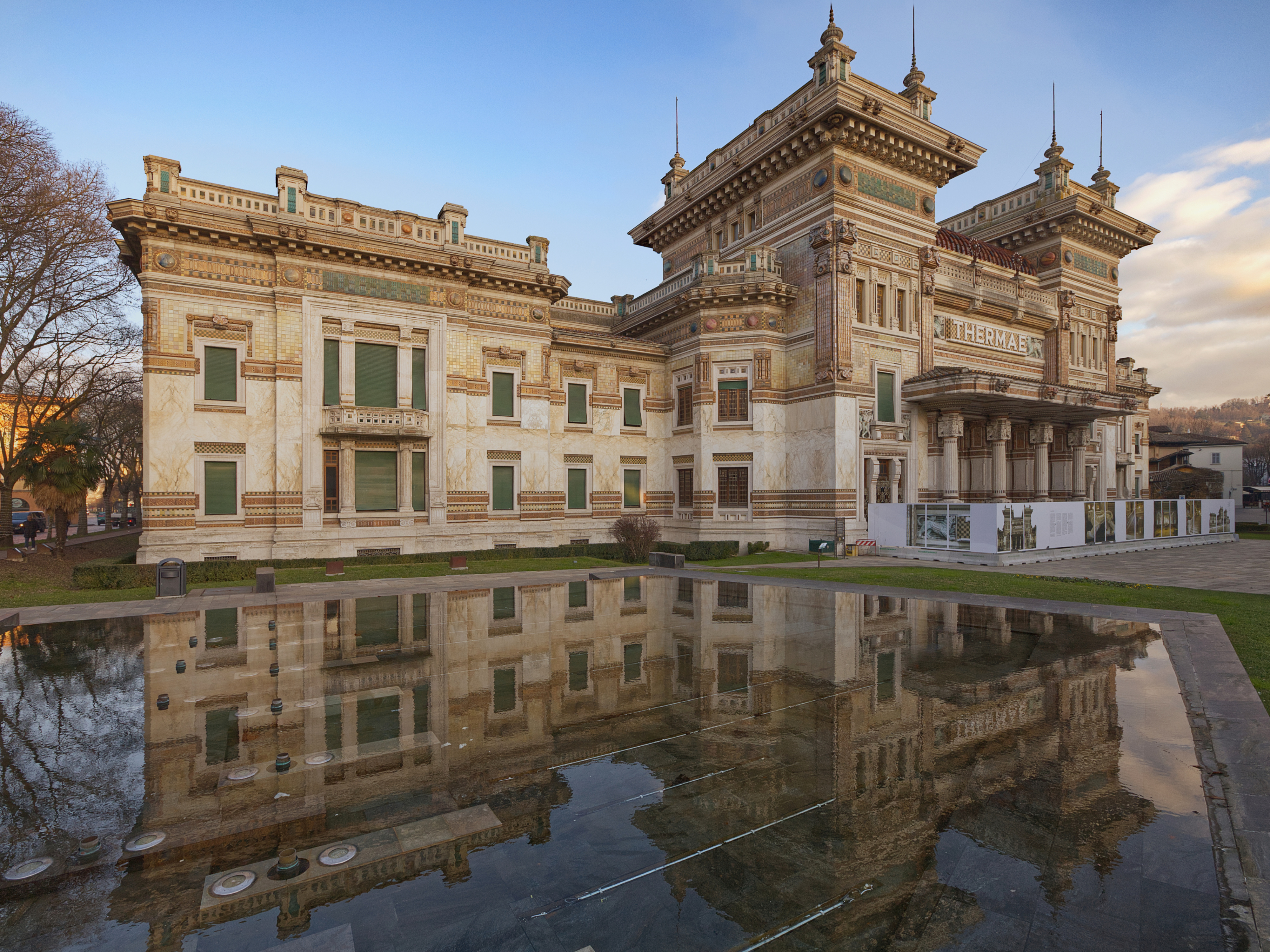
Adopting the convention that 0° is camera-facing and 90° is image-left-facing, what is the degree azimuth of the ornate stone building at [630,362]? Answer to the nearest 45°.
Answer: approximately 315°

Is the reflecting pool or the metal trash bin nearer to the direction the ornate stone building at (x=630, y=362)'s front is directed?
the reflecting pool

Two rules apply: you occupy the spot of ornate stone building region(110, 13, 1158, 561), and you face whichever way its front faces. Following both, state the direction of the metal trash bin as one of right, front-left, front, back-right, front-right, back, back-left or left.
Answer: right

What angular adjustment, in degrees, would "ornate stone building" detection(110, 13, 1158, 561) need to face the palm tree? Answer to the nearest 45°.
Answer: approximately 135° to its right
